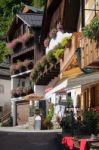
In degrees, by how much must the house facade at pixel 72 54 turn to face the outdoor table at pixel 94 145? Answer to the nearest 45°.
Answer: approximately 45° to its left

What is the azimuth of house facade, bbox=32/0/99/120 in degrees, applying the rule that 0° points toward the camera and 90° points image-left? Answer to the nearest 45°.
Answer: approximately 45°

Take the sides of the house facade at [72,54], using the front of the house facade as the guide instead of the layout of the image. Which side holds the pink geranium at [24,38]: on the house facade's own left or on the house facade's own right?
on the house facade's own right

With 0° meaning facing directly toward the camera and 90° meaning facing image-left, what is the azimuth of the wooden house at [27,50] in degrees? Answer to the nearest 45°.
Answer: approximately 45°

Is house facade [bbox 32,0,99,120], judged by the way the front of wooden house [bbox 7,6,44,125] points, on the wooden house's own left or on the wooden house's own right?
on the wooden house's own left
